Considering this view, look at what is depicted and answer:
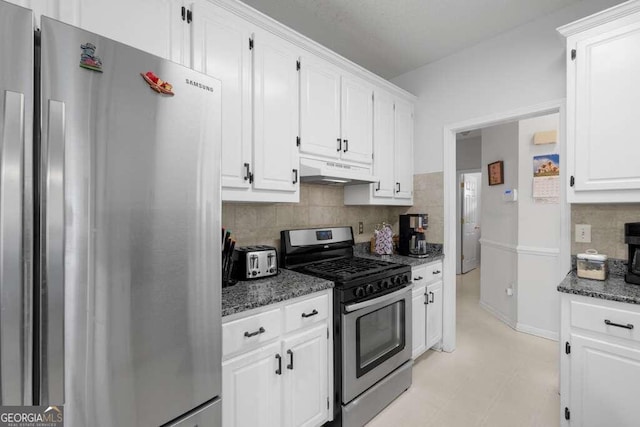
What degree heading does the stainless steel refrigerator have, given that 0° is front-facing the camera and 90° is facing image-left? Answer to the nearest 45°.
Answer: approximately 315°

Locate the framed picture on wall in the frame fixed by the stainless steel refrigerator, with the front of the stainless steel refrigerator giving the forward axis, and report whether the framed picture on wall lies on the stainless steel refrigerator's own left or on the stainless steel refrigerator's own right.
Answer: on the stainless steel refrigerator's own left

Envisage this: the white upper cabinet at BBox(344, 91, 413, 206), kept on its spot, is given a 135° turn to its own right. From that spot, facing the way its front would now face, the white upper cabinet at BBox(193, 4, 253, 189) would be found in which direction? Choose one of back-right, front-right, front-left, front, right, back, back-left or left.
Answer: front-left

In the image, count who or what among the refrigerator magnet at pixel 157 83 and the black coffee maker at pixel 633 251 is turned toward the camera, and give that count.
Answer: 2
